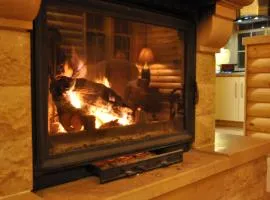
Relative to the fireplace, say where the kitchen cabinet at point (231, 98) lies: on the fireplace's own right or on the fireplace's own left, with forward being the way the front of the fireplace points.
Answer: on the fireplace's own left

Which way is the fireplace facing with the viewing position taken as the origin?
facing the viewer and to the right of the viewer
